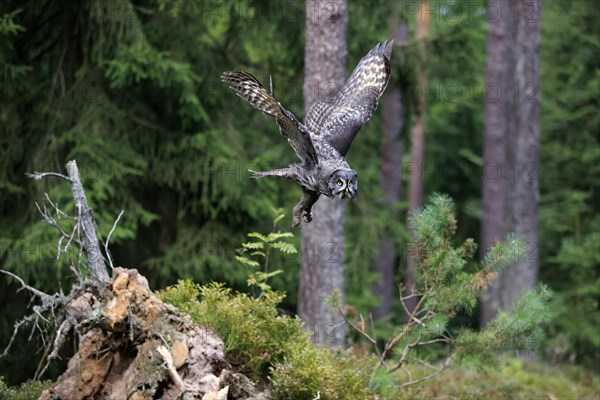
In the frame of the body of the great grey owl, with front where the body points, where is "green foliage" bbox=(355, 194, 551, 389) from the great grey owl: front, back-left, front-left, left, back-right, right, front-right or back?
left

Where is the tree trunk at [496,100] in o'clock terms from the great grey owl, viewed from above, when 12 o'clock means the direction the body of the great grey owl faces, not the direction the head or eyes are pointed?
The tree trunk is roughly at 8 o'clock from the great grey owl.

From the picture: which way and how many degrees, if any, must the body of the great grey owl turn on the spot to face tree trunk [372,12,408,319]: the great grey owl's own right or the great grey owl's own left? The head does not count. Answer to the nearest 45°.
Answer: approximately 135° to the great grey owl's own left

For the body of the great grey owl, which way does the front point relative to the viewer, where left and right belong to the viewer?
facing the viewer and to the right of the viewer

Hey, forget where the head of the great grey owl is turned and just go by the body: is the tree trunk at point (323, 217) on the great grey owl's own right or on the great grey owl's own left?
on the great grey owl's own left

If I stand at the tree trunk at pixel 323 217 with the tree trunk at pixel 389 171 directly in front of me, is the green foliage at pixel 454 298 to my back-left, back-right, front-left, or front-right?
back-right

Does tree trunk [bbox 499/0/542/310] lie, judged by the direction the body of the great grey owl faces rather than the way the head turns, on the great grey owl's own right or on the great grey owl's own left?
on the great grey owl's own left
